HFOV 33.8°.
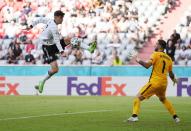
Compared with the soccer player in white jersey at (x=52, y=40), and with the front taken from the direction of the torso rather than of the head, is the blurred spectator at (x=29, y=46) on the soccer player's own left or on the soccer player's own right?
on the soccer player's own left

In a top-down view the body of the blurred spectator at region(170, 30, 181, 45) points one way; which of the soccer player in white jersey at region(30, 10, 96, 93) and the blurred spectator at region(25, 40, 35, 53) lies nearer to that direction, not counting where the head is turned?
the soccer player in white jersey

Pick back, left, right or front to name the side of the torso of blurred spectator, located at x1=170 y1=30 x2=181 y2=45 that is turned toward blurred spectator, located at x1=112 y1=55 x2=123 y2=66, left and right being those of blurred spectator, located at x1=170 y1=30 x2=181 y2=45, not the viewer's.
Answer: right

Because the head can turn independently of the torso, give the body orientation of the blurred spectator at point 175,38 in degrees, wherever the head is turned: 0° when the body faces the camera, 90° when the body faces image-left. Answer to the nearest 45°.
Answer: approximately 0°

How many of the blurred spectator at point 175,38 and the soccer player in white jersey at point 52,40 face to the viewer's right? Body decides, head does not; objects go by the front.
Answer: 1

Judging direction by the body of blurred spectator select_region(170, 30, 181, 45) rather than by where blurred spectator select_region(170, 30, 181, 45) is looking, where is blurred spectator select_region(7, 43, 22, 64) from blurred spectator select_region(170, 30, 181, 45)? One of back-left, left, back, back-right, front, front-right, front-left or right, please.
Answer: right

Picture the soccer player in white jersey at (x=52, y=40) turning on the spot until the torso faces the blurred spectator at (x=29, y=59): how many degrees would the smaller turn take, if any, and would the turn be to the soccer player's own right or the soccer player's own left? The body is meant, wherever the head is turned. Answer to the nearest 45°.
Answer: approximately 90° to the soccer player's own left

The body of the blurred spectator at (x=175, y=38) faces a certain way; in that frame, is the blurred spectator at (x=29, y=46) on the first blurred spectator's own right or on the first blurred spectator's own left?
on the first blurred spectator's own right
